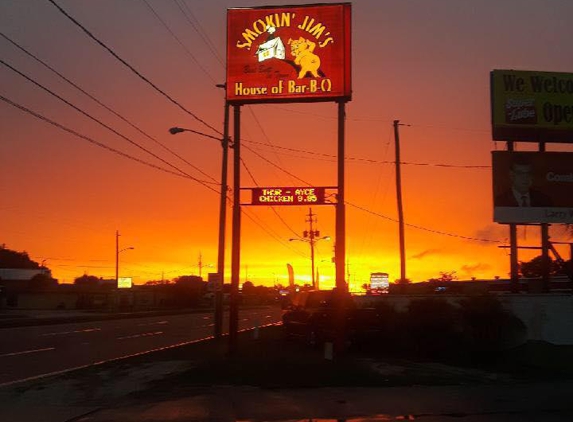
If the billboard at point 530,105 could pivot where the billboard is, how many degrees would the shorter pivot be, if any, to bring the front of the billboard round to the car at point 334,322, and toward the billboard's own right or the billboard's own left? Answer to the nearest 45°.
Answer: approximately 45° to the billboard's own right

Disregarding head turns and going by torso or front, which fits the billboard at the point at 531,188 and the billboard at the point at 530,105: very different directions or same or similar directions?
same or similar directions

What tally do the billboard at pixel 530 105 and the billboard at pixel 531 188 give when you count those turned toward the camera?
2

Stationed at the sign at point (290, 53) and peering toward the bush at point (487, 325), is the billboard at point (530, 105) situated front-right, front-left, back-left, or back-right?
front-left

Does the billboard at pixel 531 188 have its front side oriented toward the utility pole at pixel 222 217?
no

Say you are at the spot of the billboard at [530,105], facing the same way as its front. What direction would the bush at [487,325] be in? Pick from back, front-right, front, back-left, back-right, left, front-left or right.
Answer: front

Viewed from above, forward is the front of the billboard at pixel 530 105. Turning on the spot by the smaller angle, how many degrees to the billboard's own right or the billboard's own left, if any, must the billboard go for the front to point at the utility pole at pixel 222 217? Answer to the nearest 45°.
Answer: approximately 45° to the billboard's own right

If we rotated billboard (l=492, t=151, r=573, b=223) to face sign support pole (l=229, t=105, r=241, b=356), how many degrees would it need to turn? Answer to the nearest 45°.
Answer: approximately 45° to its right

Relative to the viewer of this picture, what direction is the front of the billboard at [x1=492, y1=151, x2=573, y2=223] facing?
facing the viewer

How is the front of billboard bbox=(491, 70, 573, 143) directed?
toward the camera
